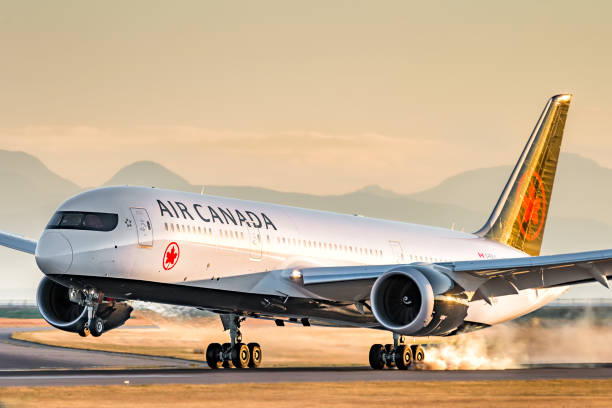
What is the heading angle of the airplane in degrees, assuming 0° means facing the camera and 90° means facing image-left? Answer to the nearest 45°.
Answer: approximately 45°
